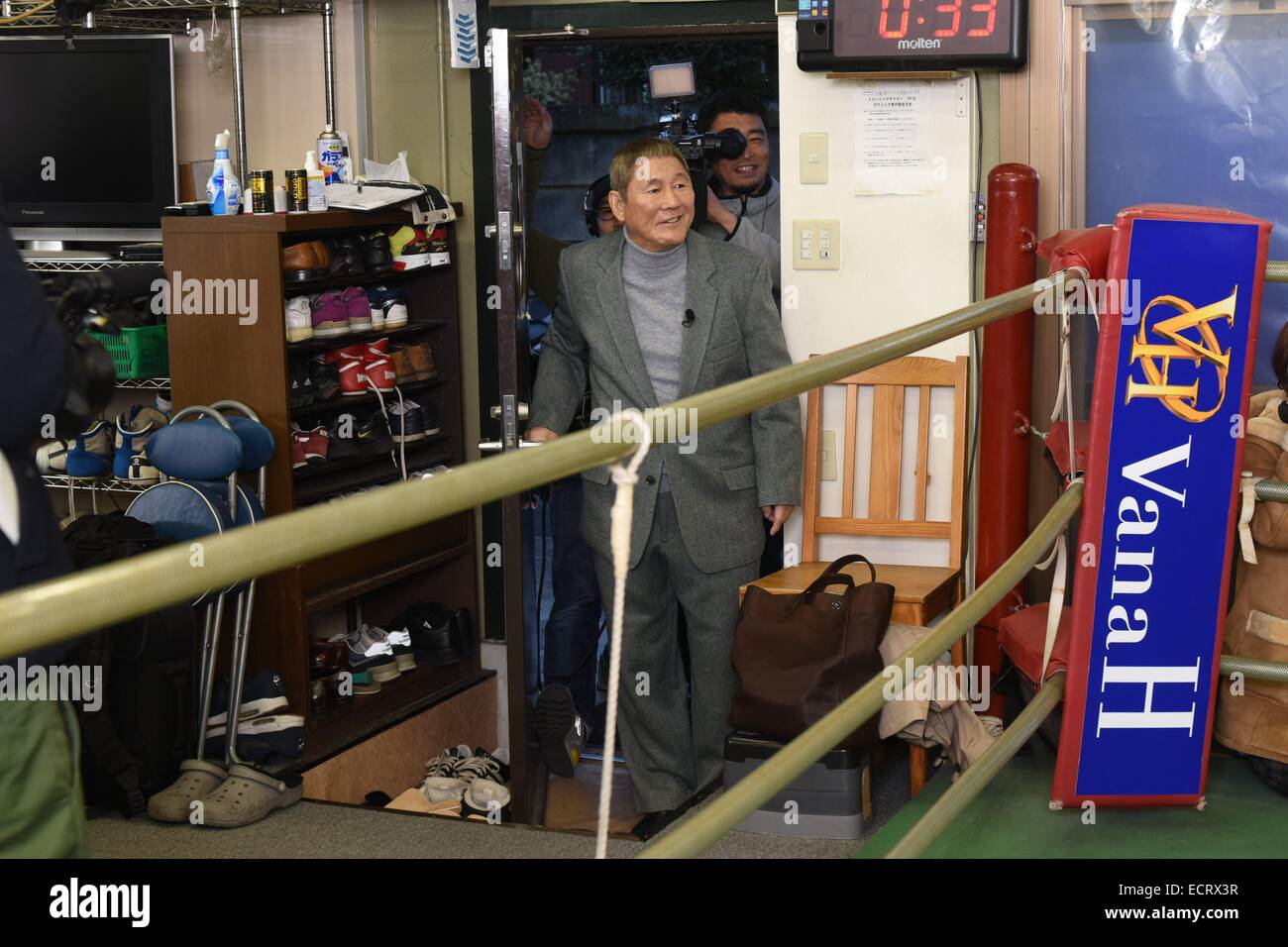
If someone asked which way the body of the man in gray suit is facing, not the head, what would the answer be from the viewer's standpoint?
toward the camera

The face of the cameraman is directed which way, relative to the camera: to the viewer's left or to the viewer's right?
to the viewer's left

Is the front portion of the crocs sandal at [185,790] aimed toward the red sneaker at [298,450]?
no

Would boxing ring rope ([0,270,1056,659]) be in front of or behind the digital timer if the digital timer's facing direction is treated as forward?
in front

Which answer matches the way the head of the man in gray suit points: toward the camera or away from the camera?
toward the camera

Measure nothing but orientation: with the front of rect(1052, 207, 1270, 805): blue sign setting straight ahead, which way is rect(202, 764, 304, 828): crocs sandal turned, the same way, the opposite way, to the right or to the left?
to the right

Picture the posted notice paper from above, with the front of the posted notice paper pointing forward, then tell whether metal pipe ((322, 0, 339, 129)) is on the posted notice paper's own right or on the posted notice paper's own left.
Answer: on the posted notice paper's own right

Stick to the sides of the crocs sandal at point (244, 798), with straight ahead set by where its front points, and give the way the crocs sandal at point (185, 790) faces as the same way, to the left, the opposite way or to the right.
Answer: the same way

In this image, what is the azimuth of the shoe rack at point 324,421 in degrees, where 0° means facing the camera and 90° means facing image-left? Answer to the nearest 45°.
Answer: approximately 315°

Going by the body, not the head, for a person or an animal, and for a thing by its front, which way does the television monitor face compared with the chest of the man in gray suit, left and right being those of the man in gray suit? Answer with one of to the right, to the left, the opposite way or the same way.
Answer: the same way

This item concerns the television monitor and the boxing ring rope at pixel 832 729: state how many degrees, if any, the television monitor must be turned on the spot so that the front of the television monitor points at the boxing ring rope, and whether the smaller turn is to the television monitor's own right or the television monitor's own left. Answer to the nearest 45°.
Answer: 0° — it already faces it
